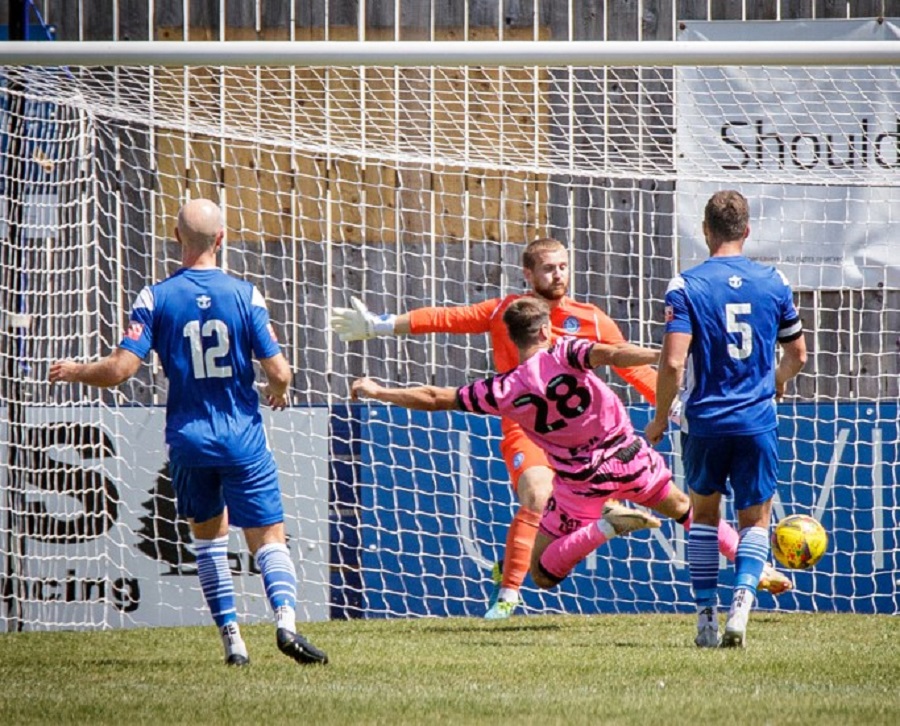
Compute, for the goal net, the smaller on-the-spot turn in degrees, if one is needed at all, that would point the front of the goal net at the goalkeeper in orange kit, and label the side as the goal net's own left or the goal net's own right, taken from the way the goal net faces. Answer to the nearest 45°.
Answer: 0° — it already faces them

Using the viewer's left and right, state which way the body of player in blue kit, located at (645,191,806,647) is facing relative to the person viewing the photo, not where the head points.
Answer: facing away from the viewer

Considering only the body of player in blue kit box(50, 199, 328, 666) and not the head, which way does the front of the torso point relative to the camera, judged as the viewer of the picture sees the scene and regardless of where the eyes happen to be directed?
away from the camera

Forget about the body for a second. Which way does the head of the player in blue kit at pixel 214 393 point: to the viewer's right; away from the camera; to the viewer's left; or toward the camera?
away from the camera

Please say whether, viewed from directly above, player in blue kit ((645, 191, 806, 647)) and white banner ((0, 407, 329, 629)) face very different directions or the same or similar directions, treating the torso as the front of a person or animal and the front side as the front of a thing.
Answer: very different directions

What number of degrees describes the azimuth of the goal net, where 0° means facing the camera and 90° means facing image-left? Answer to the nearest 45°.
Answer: approximately 0°

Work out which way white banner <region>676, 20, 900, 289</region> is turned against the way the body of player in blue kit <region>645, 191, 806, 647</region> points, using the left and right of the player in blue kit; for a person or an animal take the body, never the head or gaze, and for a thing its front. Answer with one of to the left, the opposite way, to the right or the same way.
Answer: the opposite way

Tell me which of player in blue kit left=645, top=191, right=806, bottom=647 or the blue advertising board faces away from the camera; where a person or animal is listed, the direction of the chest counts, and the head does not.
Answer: the player in blue kit

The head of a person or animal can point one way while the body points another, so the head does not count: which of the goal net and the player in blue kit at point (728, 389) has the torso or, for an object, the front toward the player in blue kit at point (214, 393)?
the goal net
